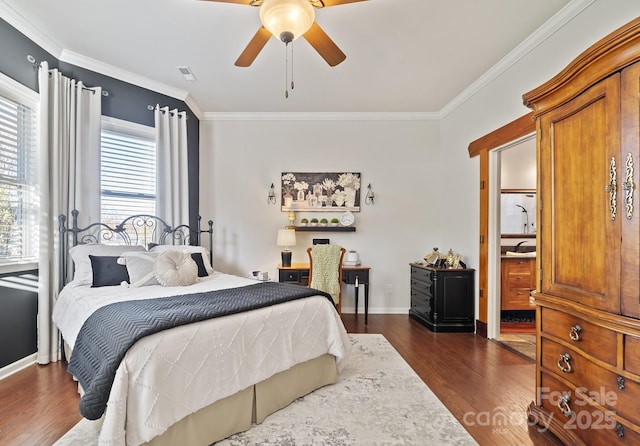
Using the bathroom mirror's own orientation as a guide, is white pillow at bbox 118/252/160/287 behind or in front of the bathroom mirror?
in front

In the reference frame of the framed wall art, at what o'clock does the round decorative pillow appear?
The round decorative pillow is roughly at 1 o'clock from the framed wall art.

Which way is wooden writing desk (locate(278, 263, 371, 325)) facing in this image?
toward the camera

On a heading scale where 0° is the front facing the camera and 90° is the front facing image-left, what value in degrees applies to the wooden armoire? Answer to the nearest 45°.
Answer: approximately 45°

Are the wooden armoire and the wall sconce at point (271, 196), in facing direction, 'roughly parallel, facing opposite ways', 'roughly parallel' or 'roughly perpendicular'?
roughly perpendicular

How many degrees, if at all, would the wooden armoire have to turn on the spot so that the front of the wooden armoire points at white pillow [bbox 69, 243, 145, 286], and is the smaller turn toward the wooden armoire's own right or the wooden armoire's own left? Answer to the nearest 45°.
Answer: approximately 45° to the wooden armoire's own right

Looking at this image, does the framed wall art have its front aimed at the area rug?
yes

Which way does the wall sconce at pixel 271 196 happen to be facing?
toward the camera

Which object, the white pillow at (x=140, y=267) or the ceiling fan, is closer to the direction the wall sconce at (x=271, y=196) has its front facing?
the ceiling fan

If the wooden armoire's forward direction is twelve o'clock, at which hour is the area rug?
The area rug is roughly at 1 o'clock from the wooden armoire.

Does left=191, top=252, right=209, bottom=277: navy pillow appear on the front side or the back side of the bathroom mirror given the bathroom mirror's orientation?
on the front side

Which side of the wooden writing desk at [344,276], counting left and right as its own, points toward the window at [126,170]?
right
